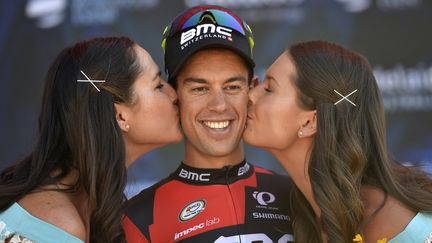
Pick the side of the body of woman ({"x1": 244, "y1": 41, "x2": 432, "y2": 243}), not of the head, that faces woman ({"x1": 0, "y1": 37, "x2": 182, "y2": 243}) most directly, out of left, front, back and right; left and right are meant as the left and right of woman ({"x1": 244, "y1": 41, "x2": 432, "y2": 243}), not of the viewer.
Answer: front

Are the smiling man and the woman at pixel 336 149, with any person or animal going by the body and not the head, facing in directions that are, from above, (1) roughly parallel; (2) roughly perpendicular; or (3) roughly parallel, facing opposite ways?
roughly perpendicular

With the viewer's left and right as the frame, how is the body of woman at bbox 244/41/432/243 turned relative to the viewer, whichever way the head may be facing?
facing to the left of the viewer

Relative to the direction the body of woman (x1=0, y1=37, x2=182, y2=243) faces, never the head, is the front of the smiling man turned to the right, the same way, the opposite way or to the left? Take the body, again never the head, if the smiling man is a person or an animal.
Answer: to the right

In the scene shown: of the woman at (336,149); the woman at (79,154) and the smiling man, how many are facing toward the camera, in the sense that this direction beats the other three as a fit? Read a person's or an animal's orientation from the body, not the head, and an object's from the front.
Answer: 1

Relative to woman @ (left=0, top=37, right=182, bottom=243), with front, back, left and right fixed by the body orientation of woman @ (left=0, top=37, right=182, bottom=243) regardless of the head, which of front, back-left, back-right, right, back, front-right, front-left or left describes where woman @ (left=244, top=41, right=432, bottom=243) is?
front

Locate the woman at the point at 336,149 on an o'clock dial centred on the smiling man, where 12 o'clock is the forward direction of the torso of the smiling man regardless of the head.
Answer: The woman is roughly at 10 o'clock from the smiling man.

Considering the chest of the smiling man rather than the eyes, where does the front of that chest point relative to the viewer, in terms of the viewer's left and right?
facing the viewer

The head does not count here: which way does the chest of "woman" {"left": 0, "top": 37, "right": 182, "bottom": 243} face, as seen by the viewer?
to the viewer's right
